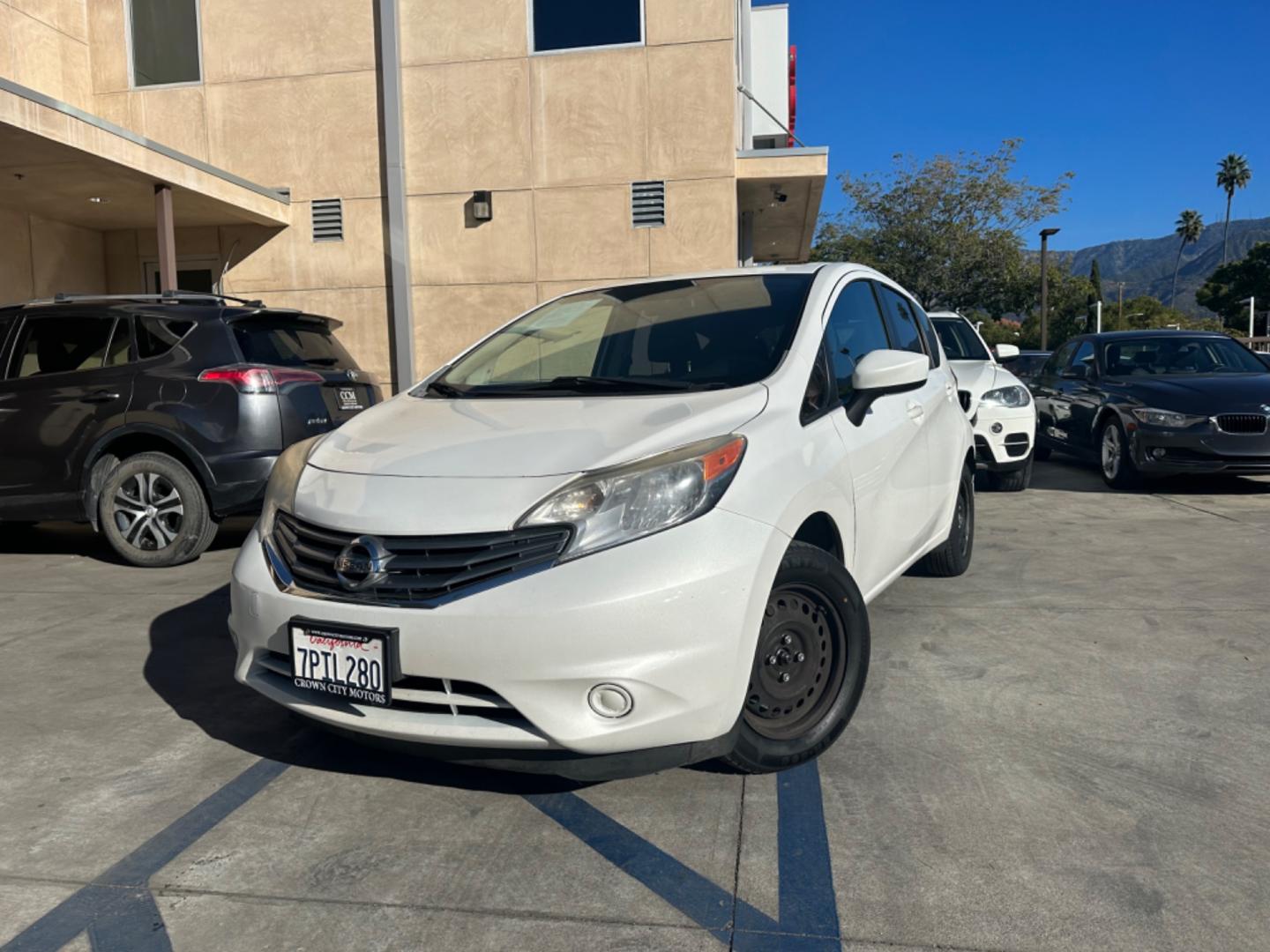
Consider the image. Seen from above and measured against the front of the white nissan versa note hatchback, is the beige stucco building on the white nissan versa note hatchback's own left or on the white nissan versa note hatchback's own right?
on the white nissan versa note hatchback's own right

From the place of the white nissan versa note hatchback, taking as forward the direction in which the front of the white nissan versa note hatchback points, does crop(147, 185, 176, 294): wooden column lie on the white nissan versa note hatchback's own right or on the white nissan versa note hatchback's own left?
on the white nissan versa note hatchback's own right

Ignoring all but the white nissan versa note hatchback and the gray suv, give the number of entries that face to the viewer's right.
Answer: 0

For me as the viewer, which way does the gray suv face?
facing away from the viewer and to the left of the viewer

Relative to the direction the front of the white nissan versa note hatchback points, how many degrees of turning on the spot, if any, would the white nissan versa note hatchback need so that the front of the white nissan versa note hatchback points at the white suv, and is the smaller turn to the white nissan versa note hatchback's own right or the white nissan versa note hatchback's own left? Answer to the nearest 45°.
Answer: approximately 180°

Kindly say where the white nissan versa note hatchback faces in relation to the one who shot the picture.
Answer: facing the viewer and to the left of the viewer

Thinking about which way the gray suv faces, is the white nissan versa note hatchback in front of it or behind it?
behind

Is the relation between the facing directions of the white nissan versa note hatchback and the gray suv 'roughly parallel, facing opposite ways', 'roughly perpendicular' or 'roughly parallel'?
roughly perpendicular

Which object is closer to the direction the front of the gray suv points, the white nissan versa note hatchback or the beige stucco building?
the beige stucco building

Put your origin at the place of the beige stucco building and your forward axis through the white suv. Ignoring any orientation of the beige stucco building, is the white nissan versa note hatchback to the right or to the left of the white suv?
right

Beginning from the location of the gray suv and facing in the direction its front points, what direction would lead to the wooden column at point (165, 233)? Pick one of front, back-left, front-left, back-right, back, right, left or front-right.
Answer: front-right

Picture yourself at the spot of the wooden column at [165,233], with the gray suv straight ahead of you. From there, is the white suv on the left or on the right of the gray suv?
left

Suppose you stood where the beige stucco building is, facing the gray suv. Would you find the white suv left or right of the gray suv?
left

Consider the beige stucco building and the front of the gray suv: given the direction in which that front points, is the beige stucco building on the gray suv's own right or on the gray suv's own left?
on the gray suv's own right
